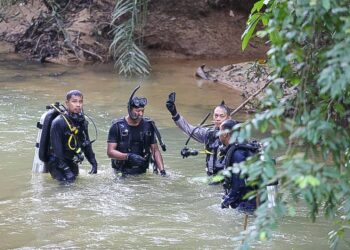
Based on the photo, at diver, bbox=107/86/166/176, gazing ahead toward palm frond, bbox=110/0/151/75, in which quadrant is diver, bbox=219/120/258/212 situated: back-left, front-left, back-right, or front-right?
back-right

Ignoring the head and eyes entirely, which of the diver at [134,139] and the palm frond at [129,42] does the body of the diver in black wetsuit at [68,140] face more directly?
the diver

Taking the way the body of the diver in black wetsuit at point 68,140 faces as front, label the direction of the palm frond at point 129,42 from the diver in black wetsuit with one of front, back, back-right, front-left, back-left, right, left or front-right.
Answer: back-left

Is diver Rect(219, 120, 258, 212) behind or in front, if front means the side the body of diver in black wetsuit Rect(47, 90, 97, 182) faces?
in front

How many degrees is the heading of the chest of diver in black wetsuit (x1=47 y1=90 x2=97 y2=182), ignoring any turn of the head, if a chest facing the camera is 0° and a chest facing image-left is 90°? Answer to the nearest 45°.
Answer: approximately 315°

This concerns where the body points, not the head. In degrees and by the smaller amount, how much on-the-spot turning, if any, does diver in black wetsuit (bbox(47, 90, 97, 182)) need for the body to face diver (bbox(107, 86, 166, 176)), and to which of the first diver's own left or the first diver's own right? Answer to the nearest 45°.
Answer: approximately 45° to the first diver's own left

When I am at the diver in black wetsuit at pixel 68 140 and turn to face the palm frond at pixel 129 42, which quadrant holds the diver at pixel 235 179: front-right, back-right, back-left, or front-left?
back-right
